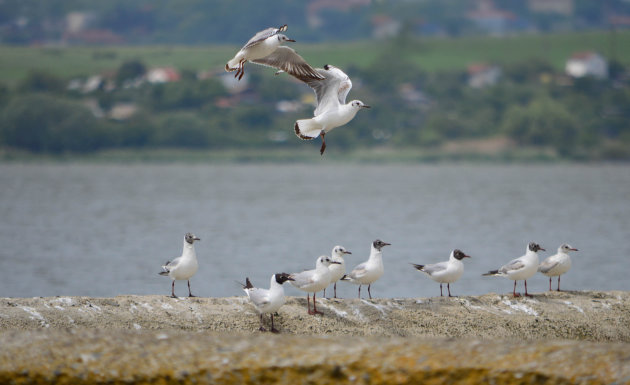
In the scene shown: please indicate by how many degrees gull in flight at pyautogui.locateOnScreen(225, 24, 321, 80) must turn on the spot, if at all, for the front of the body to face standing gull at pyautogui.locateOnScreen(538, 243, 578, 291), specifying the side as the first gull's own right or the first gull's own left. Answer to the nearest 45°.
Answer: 0° — it already faces it

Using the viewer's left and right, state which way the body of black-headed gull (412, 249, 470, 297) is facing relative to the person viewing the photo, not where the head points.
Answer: facing to the right of the viewer

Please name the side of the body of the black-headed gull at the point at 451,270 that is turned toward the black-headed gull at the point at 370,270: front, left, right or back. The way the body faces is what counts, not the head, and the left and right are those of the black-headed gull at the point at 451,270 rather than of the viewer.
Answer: back

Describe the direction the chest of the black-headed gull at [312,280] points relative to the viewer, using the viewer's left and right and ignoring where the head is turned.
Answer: facing to the right of the viewer

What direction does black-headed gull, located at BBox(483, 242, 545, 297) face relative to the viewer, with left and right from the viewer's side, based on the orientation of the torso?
facing to the right of the viewer

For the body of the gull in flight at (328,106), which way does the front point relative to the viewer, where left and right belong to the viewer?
facing to the right of the viewer

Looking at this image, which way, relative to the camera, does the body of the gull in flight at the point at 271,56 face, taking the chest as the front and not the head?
to the viewer's right

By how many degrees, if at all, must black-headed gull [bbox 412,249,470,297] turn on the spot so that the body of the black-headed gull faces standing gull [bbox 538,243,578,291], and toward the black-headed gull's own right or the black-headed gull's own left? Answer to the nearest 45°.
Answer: approximately 45° to the black-headed gull's own left
